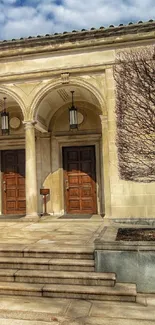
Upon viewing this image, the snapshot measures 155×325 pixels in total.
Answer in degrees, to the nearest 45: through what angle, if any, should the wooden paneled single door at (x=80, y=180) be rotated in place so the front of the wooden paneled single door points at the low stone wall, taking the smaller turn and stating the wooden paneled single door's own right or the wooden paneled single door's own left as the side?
0° — it already faces it

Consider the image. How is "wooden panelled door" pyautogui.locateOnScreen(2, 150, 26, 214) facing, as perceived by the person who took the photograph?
facing the viewer

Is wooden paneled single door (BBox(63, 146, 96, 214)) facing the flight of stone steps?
yes

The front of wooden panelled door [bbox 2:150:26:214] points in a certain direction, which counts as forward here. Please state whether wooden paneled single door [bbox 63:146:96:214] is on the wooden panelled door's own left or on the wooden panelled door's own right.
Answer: on the wooden panelled door's own left

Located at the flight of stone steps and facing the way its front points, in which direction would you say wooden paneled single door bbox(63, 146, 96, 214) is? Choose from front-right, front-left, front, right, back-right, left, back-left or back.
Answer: back

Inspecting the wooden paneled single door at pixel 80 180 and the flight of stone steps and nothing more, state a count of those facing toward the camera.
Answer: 2

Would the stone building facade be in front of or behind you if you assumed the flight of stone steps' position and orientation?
behind

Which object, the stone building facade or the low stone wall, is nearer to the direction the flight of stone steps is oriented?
the low stone wall

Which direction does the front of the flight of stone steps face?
toward the camera

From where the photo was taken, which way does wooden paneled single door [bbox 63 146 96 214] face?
toward the camera

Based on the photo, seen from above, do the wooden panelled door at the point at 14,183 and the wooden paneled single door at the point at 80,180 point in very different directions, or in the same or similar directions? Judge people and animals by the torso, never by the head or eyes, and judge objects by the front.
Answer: same or similar directions

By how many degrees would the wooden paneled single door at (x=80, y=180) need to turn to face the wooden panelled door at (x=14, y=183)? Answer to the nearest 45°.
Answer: approximately 90° to its right

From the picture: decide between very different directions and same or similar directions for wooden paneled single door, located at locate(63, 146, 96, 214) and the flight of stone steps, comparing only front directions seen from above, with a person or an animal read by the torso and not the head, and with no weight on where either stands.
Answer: same or similar directions

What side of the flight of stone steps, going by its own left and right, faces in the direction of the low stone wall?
left
